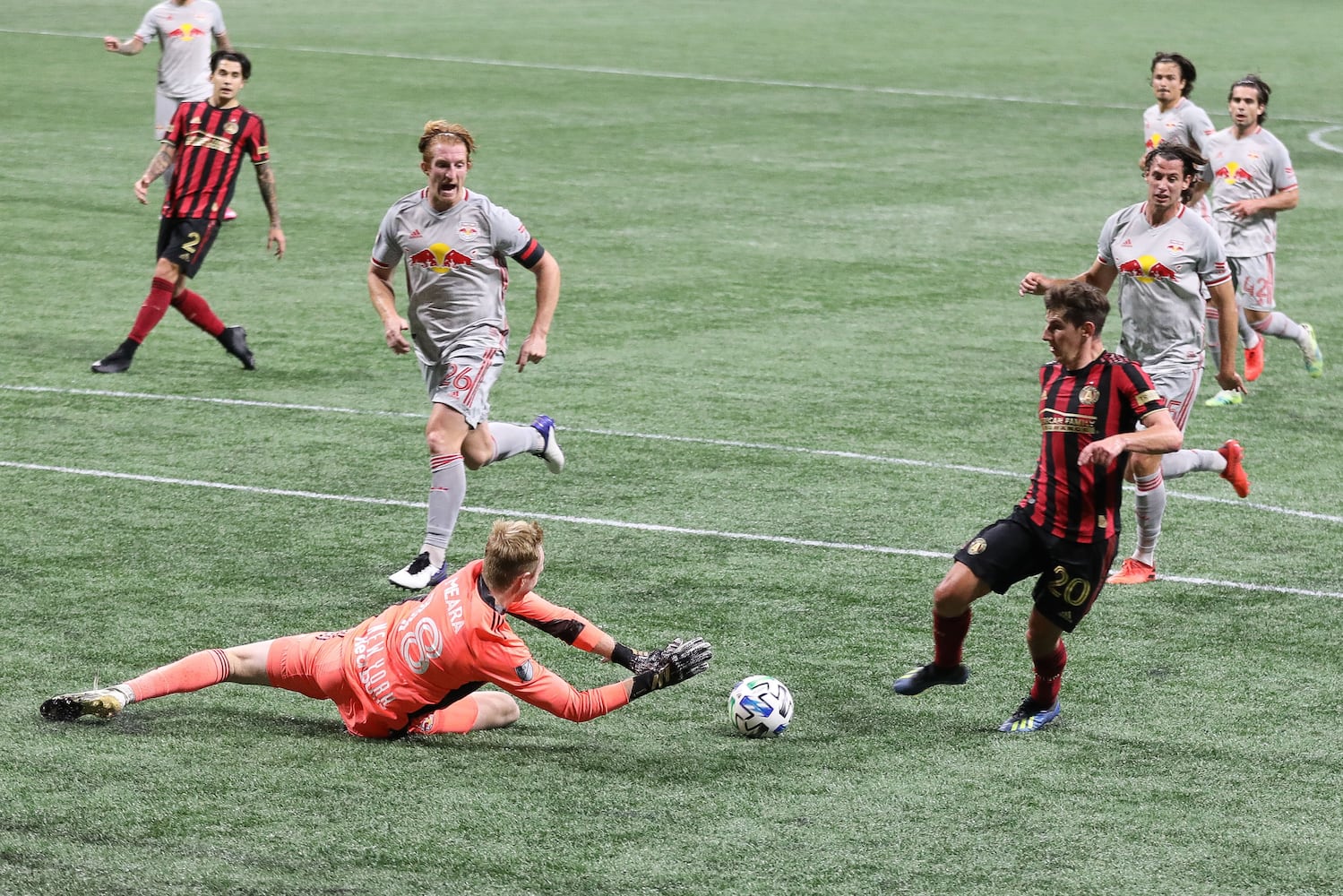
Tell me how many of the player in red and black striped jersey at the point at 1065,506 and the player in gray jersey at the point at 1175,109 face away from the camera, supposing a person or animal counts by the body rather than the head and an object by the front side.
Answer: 0

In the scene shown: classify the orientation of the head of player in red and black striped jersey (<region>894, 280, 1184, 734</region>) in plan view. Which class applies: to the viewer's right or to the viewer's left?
to the viewer's left

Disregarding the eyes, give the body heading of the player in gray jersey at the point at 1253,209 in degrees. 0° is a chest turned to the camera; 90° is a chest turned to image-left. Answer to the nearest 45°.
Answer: approximately 45°

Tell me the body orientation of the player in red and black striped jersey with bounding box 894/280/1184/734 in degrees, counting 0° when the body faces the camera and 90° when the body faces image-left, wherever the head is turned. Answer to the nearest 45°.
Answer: approximately 45°

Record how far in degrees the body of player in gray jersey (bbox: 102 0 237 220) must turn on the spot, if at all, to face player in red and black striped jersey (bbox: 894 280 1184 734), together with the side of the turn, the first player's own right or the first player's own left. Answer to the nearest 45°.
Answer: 0° — they already face them

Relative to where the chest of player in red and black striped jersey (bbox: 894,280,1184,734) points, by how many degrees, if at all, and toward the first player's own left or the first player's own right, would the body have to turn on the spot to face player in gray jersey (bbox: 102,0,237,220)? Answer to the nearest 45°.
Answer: approximately 90° to the first player's own right

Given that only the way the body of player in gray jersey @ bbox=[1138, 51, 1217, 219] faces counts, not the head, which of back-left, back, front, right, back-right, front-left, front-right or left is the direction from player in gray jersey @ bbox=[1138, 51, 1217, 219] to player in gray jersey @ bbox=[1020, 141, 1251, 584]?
front-left

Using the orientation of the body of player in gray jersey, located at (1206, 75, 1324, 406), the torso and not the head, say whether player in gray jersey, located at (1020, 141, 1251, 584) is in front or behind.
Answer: in front

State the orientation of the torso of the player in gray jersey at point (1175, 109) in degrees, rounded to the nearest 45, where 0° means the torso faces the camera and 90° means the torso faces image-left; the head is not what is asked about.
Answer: approximately 45°
